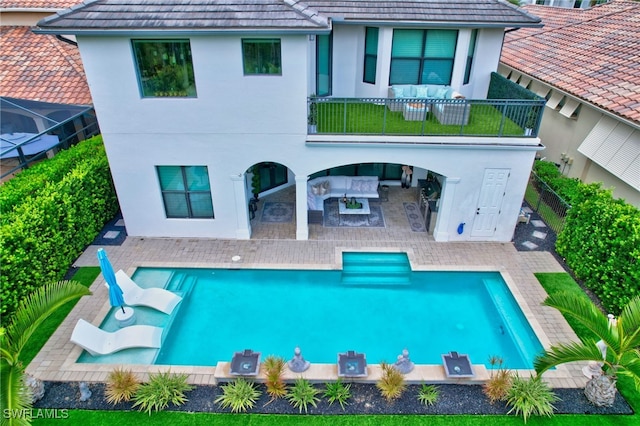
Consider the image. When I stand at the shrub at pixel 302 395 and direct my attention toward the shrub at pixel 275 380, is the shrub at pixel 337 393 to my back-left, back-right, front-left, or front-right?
back-right

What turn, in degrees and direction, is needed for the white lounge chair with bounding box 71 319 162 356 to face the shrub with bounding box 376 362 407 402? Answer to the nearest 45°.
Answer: approximately 45° to its right

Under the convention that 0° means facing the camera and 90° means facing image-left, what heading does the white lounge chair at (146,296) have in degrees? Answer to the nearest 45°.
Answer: approximately 315°

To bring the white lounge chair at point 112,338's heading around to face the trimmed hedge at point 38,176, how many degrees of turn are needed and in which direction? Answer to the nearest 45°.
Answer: approximately 90° to its left

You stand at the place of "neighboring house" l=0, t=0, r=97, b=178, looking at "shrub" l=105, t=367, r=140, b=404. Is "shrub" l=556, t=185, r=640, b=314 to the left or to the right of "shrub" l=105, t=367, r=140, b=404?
left

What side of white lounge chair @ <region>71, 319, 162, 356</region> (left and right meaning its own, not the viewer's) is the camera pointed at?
right

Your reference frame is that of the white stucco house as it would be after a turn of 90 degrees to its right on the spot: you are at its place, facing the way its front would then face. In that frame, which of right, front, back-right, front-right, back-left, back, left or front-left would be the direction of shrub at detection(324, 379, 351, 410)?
right

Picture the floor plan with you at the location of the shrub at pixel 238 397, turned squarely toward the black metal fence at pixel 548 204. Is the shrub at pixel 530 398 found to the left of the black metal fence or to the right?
right

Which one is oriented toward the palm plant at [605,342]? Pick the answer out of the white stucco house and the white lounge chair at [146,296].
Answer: the white lounge chair

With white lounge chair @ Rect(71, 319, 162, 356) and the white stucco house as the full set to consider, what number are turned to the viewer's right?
1

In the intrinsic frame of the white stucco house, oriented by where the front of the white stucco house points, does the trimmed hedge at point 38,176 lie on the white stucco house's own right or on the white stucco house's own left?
on the white stucco house's own left
